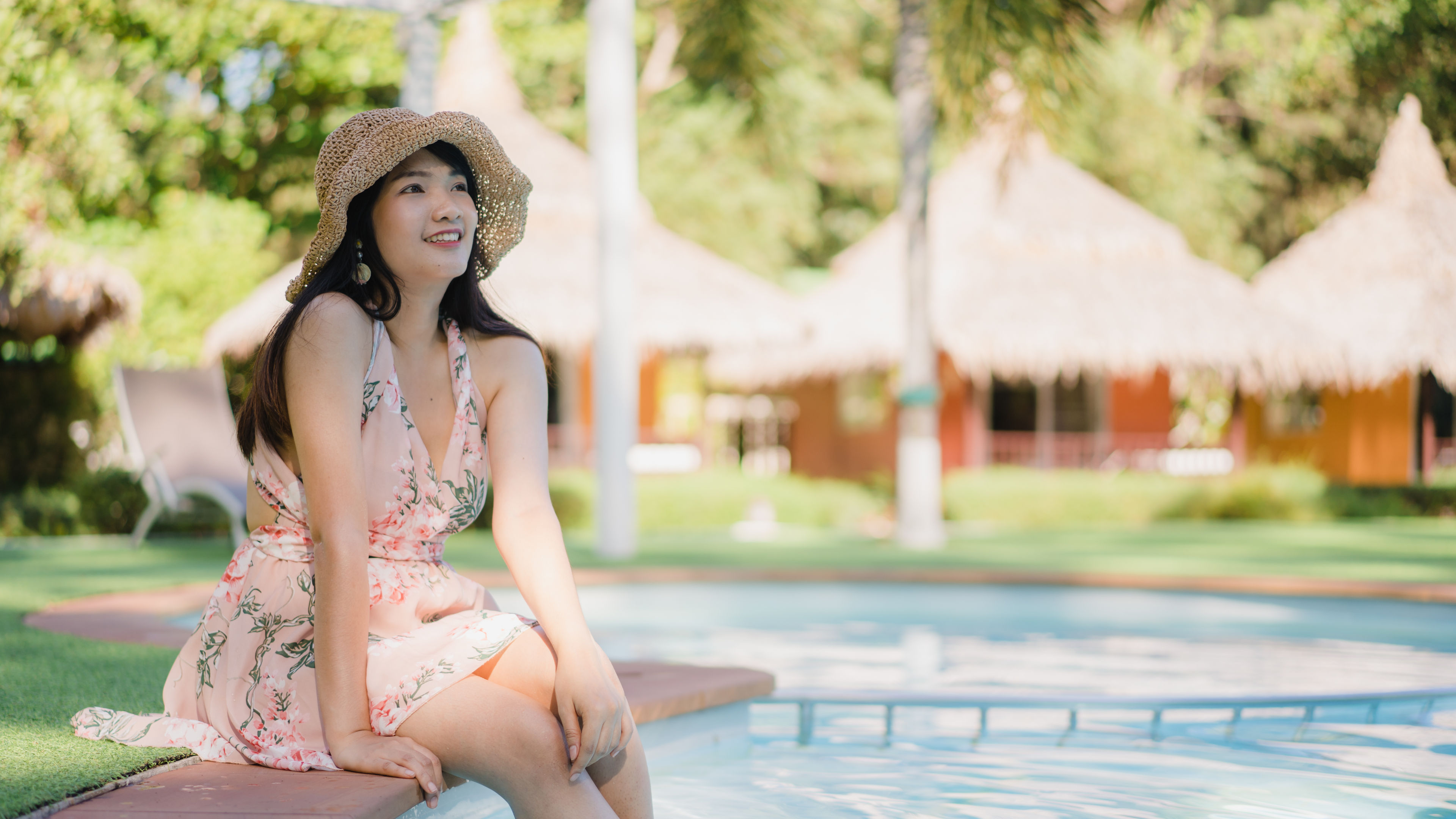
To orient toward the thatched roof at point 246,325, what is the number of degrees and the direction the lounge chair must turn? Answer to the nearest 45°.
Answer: approximately 135° to its left

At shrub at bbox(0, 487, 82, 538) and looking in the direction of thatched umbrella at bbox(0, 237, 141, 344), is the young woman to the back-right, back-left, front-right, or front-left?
back-right

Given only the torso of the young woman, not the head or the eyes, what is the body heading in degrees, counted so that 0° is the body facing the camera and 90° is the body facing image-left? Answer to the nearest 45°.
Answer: approximately 315°

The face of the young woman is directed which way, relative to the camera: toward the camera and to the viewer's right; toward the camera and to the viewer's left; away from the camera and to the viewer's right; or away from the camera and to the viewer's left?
toward the camera and to the viewer's right

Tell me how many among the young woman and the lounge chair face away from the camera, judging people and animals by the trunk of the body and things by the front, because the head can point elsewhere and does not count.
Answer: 0

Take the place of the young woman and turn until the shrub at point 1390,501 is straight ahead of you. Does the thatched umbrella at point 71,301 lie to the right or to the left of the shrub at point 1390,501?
left

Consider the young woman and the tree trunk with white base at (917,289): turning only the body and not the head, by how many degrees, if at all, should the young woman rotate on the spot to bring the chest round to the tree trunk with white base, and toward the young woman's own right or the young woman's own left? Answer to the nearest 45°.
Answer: approximately 90° to the young woman's own left

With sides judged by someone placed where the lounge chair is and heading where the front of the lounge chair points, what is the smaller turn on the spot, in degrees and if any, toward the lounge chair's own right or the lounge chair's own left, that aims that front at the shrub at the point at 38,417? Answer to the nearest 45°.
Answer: approximately 135° to the lounge chair's own left

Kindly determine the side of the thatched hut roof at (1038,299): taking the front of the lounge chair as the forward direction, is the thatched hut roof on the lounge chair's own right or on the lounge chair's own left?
on the lounge chair's own left

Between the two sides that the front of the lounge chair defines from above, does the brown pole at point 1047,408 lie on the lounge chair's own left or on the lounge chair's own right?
on the lounge chair's own left

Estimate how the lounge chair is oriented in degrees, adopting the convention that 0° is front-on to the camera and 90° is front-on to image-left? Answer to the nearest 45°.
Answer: approximately 315°

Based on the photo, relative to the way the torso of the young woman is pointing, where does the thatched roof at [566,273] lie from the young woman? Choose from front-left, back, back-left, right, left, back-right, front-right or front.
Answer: back-left
